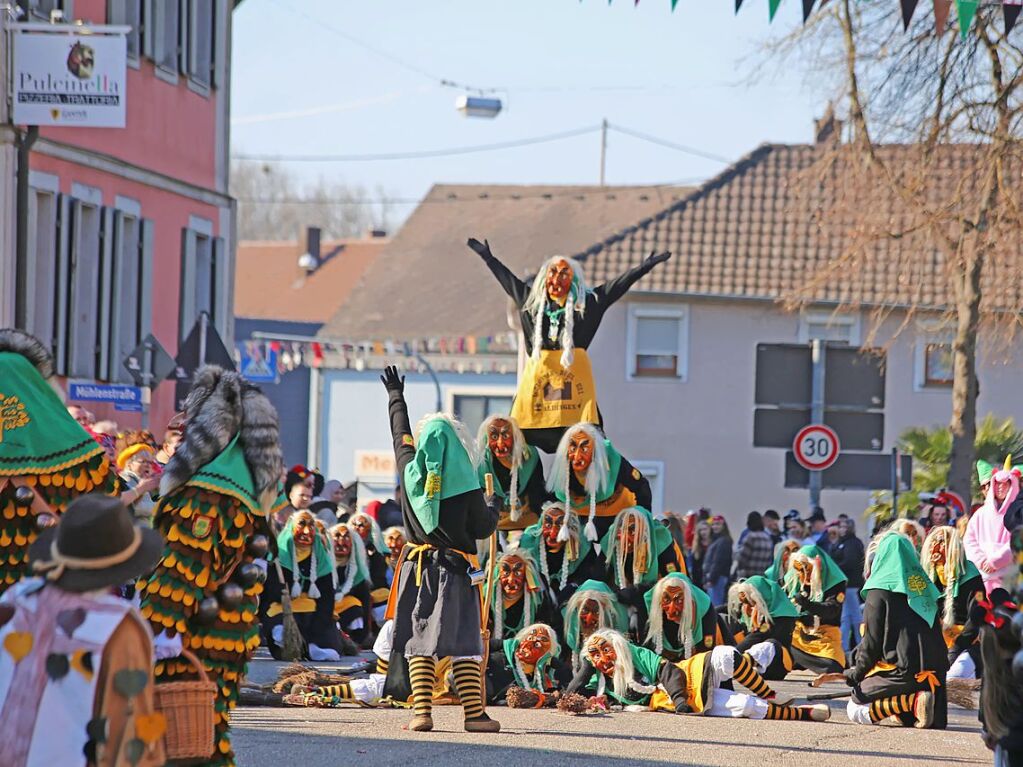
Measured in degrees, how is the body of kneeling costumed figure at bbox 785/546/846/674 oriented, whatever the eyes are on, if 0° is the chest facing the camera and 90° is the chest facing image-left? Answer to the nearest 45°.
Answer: approximately 45°

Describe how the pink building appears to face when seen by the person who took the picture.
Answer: facing the viewer and to the right of the viewer

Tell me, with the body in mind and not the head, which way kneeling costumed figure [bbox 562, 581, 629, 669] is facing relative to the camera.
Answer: toward the camera

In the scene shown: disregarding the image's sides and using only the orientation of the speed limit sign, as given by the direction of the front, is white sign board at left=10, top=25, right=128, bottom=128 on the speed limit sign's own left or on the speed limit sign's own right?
on the speed limit sign's own right

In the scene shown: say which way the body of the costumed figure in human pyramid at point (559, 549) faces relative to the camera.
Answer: toward the camera

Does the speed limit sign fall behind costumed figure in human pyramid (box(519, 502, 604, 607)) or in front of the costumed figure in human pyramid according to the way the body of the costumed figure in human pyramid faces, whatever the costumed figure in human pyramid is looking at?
behind

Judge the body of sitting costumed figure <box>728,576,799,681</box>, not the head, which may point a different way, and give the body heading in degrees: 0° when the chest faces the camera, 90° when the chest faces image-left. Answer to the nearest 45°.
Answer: approximately 45°

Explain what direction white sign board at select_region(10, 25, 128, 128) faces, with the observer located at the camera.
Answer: facing the viewer

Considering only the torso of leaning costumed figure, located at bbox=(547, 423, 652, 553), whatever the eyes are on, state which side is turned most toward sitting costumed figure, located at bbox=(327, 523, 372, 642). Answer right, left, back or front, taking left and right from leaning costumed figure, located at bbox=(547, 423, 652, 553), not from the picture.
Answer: right

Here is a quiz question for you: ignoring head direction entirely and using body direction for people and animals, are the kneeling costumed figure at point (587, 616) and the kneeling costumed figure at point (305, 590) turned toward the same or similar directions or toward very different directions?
same or similar directions

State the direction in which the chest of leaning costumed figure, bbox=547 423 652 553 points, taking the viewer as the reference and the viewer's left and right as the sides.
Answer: facing the viewer and to the left of the viewer
